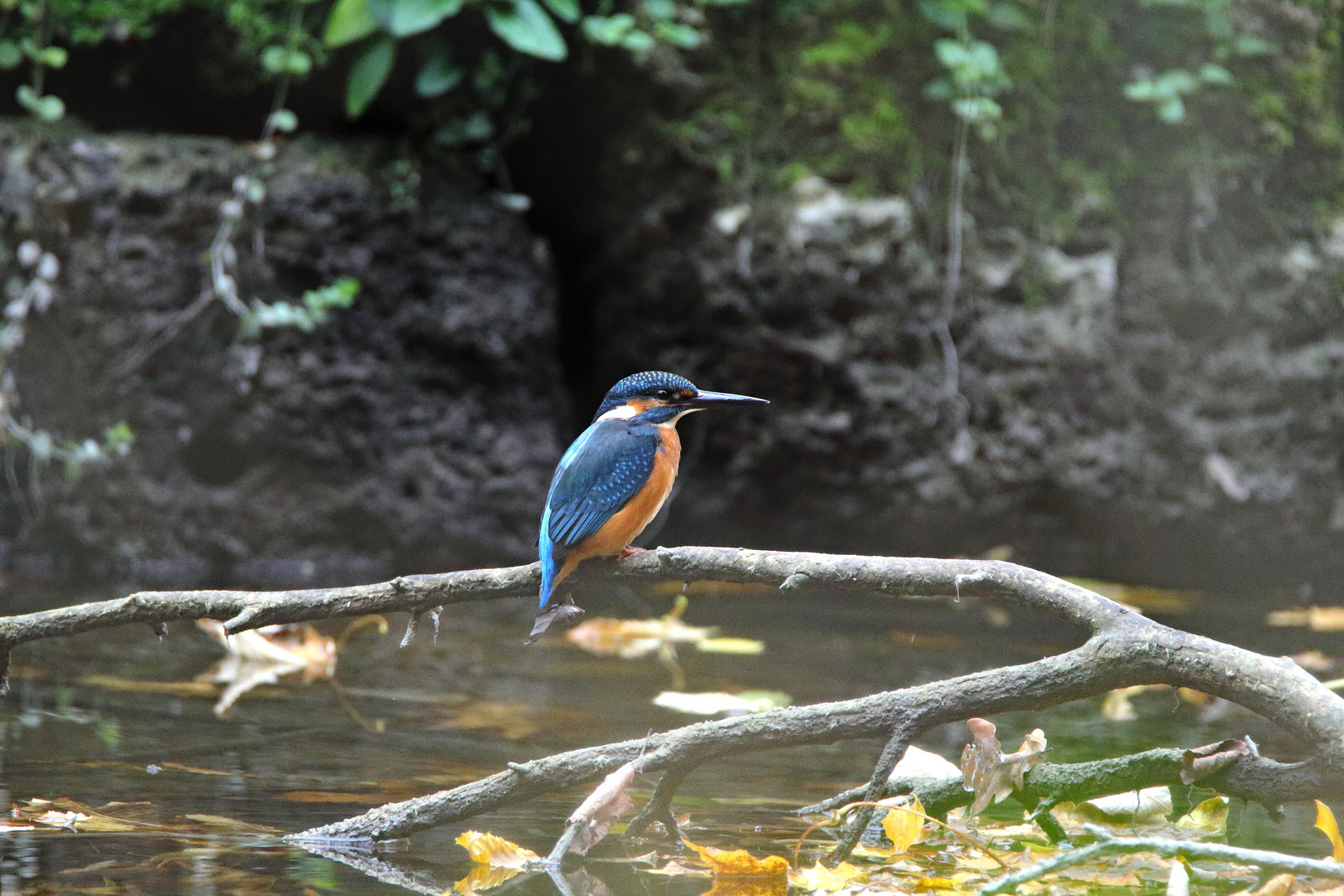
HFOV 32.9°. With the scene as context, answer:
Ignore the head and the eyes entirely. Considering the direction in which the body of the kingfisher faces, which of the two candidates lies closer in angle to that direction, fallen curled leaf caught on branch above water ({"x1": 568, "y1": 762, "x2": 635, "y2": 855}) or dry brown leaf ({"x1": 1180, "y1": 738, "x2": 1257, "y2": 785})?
the dry brown leaf

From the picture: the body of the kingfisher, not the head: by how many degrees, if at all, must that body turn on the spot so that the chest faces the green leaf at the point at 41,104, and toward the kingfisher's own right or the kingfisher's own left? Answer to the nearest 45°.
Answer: approximately 135° to the kingfisher's own left

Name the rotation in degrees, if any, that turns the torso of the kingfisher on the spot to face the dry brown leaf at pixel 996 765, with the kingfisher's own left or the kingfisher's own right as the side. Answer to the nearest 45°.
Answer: approximately 45° to the kingfisher's own right

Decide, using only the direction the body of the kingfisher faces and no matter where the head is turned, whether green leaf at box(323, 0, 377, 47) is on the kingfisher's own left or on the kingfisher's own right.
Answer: on the kingfisher's own left

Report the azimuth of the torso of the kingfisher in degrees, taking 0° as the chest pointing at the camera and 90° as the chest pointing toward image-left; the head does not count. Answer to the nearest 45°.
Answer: approximately 270°

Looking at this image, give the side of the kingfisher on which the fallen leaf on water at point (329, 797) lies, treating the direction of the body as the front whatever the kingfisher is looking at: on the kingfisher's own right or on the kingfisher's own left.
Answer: on the kingfisher's own right

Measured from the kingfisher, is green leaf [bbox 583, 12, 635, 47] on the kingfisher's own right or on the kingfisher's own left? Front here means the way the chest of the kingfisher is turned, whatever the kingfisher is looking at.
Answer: on the kingfisher's own left
